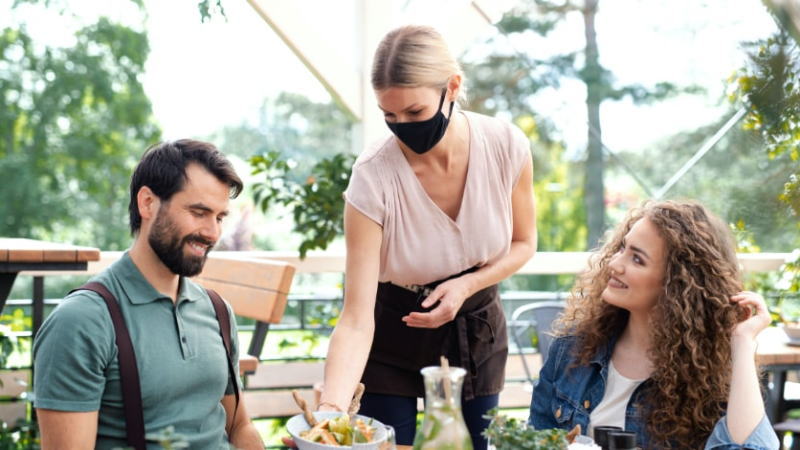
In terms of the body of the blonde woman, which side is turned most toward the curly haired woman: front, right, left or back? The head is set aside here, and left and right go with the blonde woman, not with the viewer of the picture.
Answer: left

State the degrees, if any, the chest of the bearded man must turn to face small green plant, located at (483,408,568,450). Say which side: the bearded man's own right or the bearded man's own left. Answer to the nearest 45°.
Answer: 0° — they already face it

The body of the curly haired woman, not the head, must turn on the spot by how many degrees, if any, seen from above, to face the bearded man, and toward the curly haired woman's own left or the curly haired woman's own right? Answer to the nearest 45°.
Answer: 0° — they already face them

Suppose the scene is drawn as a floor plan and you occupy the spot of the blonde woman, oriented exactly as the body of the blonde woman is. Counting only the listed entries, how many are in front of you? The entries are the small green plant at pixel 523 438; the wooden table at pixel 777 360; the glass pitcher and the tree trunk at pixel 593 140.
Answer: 2

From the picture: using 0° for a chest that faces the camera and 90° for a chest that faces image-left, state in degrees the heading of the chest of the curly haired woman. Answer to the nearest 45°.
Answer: approximately 45°

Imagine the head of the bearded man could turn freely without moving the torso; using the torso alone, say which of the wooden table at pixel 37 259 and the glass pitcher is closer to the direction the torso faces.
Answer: the glass pitcher

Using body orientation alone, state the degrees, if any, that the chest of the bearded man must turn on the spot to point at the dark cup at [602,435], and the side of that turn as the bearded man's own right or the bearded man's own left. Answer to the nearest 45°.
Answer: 0° — they already face it

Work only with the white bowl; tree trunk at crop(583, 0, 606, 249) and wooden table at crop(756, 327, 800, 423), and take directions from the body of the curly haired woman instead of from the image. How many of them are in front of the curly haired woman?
1

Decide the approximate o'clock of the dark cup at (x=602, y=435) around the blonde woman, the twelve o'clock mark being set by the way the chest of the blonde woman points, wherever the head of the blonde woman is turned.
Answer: The dark cup is roughly at 11 o'clock from the blonde woman.

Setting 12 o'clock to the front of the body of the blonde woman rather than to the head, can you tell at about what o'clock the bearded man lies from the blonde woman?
The bearded man is roughly at 2 o'clock from the blonde woman.
